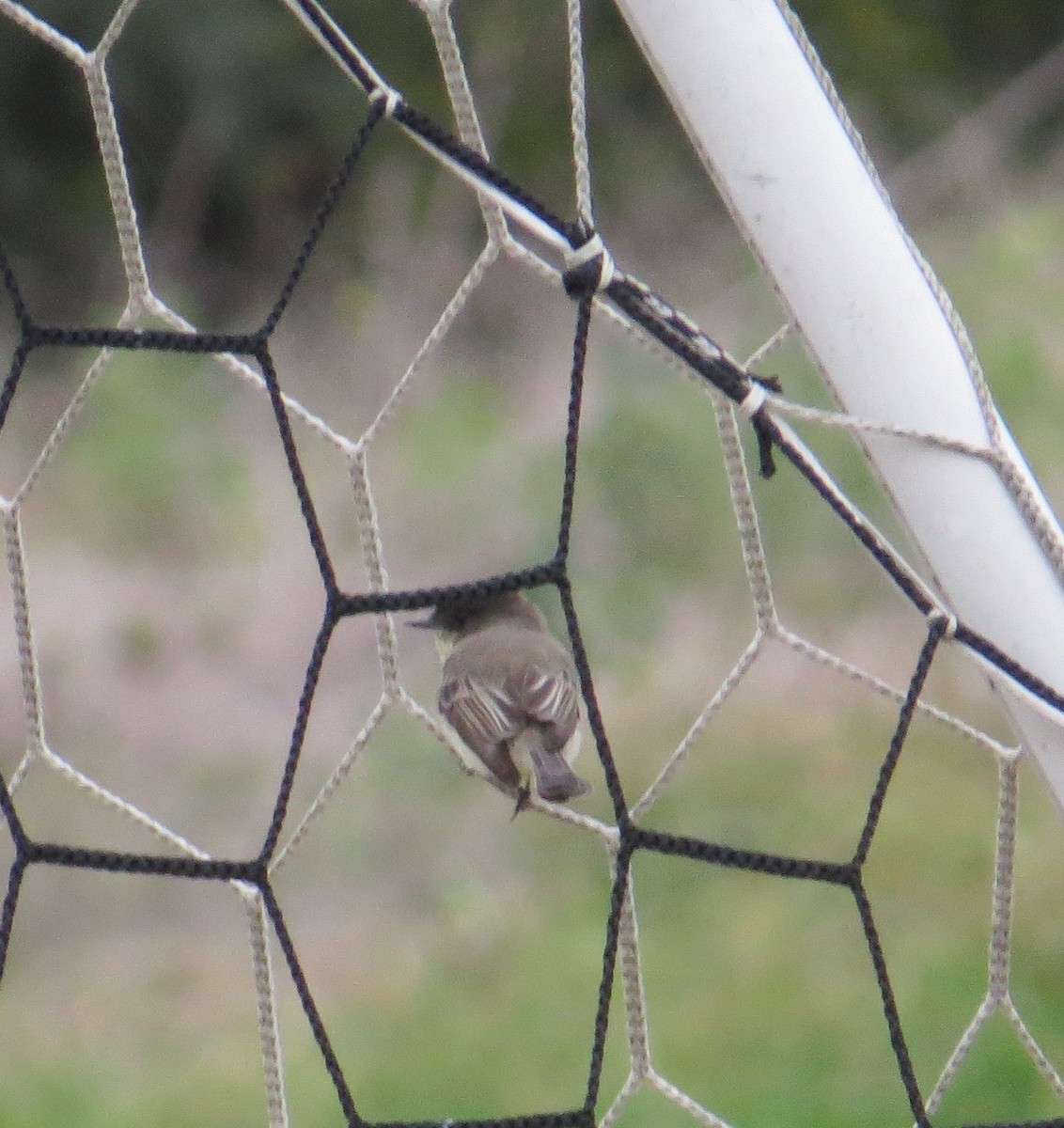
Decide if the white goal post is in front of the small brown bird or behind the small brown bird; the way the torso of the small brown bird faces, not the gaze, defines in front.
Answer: behind

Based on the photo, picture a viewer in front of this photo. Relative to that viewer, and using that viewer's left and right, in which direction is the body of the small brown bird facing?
facing away from the viewer and to the left of the viewer
